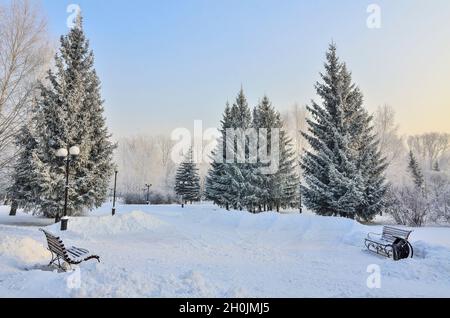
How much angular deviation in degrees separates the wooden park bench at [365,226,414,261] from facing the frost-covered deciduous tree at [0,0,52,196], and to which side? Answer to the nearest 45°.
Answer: approximately 45° to its right

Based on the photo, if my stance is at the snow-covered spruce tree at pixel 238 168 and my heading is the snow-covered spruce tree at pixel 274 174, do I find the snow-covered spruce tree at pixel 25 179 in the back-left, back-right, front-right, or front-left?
back-right

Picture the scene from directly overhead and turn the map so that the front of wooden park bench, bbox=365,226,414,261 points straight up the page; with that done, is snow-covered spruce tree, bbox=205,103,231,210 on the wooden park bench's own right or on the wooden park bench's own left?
on the wooden park bench's own right

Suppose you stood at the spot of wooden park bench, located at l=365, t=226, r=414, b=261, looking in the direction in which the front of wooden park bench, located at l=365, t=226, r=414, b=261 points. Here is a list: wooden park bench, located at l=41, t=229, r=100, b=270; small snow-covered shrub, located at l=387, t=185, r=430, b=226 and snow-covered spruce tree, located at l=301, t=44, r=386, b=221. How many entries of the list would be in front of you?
1

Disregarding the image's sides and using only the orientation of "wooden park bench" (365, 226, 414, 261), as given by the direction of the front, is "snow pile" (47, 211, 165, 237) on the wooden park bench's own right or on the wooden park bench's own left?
on the wooden park bench's own right

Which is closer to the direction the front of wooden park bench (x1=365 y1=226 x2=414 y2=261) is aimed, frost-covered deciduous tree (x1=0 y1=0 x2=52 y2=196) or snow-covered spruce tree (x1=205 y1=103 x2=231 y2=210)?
the frost-covered deciduous tree

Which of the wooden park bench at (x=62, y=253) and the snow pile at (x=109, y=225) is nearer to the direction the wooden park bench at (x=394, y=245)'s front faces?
the wooden park bench

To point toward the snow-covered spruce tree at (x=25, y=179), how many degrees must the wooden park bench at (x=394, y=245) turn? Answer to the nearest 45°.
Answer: approximately 45° to its right

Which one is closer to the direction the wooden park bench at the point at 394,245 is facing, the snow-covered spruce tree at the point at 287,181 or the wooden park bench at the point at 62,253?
the wooden park bench

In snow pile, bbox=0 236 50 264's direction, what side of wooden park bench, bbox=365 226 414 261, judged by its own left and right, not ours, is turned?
front

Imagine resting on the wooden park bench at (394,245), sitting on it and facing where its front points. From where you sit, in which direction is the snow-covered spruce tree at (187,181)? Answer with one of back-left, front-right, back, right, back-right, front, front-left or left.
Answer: right

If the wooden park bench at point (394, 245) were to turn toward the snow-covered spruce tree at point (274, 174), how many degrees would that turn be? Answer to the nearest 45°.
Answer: approximately 90° to its right

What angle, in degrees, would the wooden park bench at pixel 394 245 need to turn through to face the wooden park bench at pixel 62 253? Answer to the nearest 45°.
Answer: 0° — it already faces it

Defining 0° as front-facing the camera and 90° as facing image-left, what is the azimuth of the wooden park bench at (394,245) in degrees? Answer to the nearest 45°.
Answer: approximately 45°
